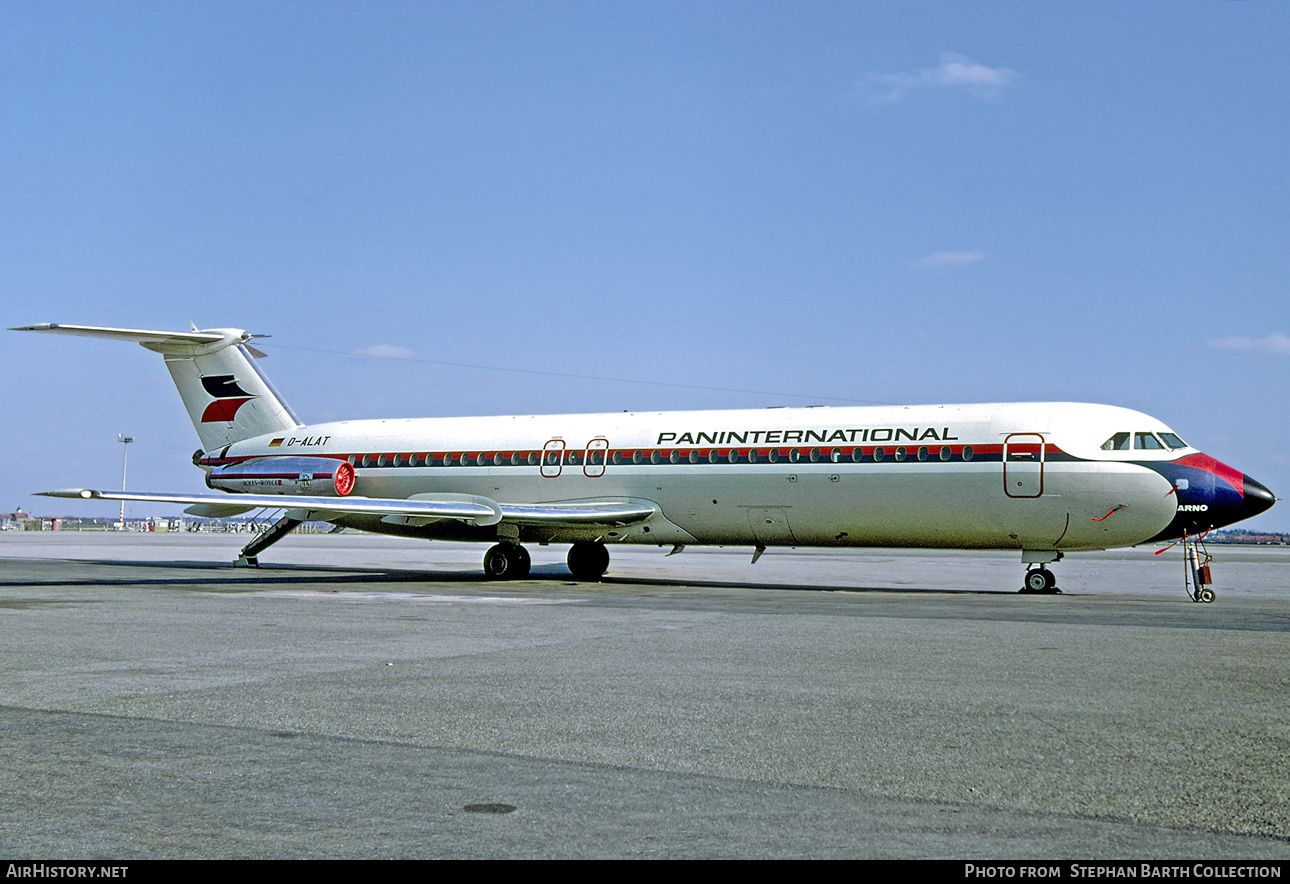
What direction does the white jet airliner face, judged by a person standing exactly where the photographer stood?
facing the viewer and to the right of the viewer
